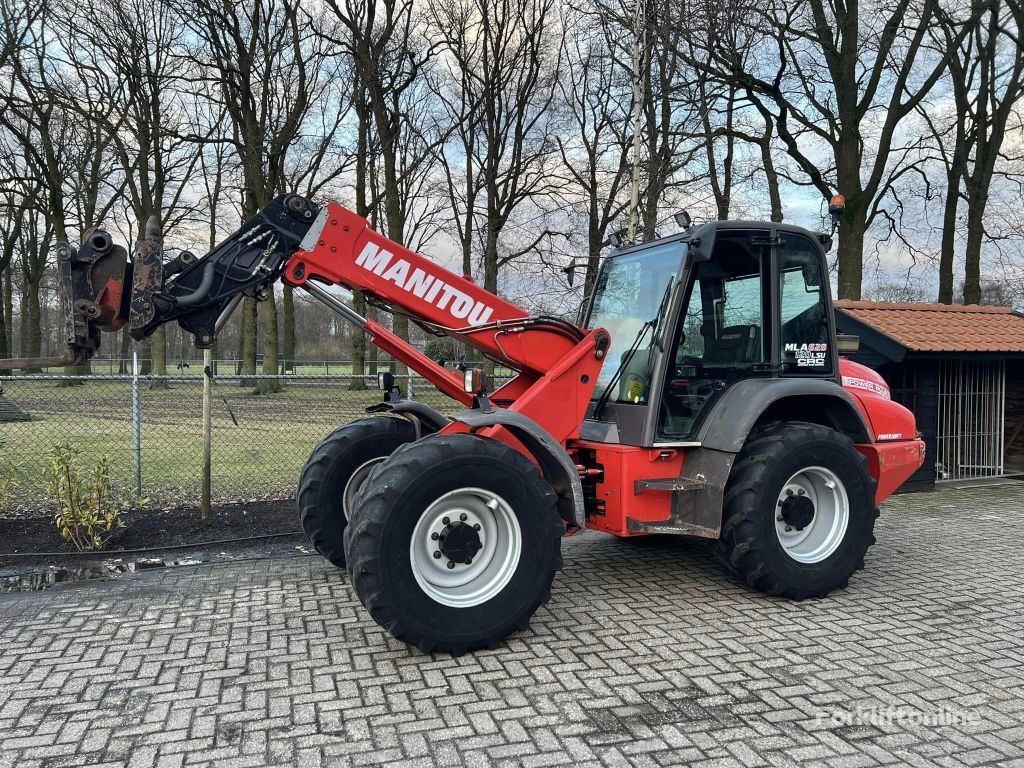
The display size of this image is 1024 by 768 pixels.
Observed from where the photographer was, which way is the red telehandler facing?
facing the viewer and to the left of the viewer

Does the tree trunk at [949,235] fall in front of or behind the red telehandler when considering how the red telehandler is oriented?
behind

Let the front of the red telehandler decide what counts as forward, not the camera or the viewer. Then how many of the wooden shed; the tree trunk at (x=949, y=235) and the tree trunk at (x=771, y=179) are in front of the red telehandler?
0

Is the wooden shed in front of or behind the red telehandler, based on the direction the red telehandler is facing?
behind

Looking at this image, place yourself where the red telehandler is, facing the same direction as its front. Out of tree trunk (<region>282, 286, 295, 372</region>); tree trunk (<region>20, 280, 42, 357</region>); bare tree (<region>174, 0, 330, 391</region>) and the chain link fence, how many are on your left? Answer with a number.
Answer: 0

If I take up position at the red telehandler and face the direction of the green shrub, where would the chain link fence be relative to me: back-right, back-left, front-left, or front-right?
front-right

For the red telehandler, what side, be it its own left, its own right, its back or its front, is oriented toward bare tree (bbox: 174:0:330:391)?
right

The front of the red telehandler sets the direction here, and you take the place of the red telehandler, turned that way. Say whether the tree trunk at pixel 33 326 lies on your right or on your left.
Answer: on your right

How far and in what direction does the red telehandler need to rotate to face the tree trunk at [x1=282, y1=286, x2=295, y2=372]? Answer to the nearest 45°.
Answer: approximately 135° to its right

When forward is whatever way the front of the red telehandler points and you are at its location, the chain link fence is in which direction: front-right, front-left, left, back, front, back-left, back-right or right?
right

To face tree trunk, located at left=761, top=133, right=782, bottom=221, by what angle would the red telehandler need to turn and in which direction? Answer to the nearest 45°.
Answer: approximately 180°

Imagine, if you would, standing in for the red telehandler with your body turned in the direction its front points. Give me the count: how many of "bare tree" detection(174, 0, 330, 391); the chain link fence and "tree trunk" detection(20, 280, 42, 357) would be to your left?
0

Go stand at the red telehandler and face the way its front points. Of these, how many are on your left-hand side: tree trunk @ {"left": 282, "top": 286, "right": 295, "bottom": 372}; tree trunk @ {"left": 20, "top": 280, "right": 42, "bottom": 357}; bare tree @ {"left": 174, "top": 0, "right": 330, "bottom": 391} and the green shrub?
0
